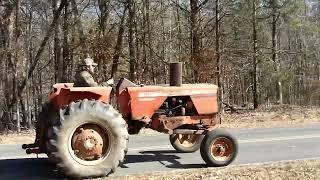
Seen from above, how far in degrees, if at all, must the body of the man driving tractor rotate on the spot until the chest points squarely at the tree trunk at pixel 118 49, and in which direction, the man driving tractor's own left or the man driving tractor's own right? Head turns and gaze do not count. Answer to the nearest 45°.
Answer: approximately 90° to the man driving tractor's own left

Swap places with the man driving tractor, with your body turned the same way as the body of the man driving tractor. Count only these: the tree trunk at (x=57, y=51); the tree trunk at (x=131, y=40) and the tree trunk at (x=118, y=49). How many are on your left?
3

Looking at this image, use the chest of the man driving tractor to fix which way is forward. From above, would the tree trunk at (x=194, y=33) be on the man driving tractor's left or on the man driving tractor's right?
on the man driving tractor's left

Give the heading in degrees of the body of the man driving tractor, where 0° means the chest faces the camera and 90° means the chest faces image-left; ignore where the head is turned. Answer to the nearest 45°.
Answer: approximately 270°

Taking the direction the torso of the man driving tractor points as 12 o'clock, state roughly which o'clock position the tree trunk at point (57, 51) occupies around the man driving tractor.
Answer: The tree trunk is roughly at 9 o'clock from the man driving tractor.

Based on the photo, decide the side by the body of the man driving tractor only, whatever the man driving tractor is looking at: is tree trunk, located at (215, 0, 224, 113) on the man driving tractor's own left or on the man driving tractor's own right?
on the man driving tractor's own left

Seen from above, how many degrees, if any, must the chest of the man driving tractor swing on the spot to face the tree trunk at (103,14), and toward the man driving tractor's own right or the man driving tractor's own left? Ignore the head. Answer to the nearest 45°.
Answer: approximately 90° to the man driving tractor's own left

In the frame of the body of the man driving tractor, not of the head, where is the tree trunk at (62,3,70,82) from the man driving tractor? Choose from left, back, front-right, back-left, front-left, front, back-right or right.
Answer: left

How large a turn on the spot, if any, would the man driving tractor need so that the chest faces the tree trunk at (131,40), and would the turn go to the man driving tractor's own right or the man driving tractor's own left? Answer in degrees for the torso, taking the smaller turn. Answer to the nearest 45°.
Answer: approximately 90° to the man driving tractor's own left

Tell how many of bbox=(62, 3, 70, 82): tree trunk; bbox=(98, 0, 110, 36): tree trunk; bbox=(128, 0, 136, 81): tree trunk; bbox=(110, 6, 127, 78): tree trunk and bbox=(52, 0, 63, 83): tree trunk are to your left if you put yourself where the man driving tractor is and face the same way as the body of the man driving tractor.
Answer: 5

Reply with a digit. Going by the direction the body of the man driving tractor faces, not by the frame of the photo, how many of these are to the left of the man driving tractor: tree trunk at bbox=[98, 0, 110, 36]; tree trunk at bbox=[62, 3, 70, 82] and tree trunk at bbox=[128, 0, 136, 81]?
3
